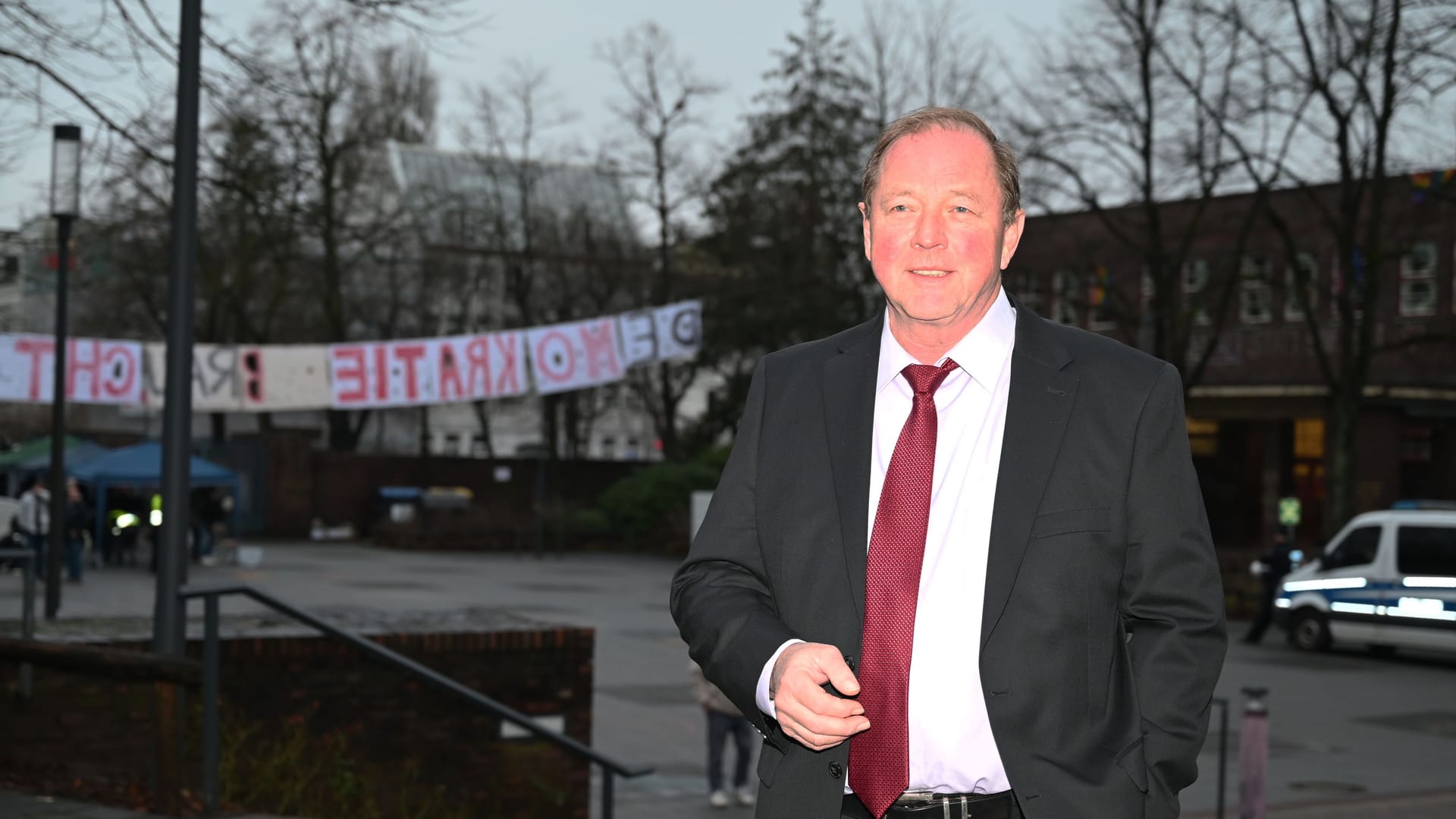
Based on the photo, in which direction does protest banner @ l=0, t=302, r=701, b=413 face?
away from the camera

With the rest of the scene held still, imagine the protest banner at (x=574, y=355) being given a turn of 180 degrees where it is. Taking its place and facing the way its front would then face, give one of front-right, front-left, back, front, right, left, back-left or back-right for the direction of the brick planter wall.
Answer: front

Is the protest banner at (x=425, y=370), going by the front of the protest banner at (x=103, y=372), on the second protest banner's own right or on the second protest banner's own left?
on the second protest banner's own right

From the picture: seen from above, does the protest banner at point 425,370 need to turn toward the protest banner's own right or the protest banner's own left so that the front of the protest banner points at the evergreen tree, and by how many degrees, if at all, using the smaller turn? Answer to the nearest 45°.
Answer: approximately 45° to the protest banner's own right

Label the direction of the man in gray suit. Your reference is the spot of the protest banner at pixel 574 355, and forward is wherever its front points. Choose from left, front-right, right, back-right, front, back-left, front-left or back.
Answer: back

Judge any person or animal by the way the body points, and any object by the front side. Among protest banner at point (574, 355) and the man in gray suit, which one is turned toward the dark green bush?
the protest banner

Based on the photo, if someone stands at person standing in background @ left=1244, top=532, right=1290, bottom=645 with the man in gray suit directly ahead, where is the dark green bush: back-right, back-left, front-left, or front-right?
back-right

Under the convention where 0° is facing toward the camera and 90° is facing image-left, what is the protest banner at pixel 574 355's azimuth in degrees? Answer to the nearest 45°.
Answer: approximately 180°

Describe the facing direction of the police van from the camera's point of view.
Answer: facing to the left of the viewer

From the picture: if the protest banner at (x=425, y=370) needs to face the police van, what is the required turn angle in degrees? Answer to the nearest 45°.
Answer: approximately 90° to its right

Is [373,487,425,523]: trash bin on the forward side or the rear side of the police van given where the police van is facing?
on the forward side
